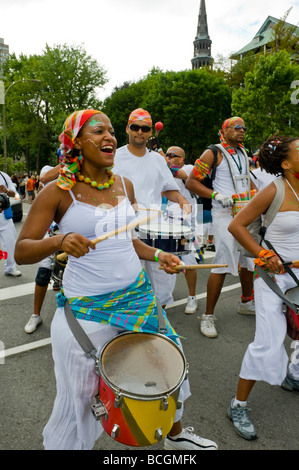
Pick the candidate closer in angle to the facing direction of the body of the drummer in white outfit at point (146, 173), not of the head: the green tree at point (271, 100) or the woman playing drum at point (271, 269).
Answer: the woman playing drum

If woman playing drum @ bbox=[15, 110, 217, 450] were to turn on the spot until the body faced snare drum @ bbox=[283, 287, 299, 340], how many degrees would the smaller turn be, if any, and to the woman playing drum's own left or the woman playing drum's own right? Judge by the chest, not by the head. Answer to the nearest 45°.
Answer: approximately 45° to the woman playing drum's own left

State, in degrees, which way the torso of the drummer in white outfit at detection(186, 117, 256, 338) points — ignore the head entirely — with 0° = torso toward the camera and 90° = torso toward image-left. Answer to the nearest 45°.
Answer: approximately 315°

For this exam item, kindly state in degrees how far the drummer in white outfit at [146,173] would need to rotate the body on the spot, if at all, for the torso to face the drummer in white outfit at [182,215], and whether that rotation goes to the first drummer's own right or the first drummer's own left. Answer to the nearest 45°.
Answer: approximately 135° to the first drummer's own left

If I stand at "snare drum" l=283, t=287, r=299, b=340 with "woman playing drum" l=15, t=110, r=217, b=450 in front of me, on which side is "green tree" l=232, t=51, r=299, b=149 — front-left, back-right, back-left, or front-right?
back-right

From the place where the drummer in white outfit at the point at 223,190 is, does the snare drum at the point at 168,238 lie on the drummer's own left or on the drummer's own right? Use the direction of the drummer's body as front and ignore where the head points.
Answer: on the drummer's own right

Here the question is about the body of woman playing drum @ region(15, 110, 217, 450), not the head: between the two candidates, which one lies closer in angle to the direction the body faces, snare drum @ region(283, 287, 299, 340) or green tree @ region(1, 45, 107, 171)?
the snare drum

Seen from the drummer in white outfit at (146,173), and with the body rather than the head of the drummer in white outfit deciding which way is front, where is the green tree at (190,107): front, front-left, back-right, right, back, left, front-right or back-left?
back

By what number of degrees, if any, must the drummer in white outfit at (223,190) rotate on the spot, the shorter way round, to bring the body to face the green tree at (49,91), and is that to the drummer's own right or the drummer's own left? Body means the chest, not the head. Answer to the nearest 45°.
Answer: approximately 180°

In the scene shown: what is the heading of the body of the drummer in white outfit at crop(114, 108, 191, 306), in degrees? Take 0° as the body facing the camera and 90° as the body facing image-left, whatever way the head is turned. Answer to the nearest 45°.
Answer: approximately 0°
